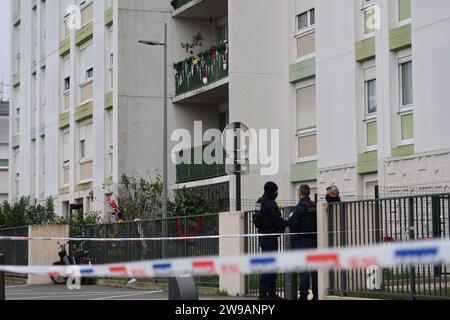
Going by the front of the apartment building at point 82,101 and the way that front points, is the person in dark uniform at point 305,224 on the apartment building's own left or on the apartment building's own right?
on the apartment building's own left

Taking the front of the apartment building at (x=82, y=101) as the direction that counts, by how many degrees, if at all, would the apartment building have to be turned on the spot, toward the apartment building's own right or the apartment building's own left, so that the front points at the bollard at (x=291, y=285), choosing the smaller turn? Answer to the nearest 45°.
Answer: approximately 45° to the apartment building's own left

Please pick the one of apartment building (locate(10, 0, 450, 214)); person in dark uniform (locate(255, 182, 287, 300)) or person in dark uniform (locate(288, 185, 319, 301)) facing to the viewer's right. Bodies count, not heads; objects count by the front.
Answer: person in dark uniform (locate(255, 182, 287, 300))

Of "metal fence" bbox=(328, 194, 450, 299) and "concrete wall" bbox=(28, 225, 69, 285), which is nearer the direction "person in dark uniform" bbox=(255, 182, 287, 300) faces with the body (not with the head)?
the metal fence

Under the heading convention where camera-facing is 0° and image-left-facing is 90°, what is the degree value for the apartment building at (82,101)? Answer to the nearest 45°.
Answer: approximately 45°

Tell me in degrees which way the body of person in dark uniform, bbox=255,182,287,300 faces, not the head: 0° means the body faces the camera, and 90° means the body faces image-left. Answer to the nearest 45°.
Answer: approximately 270°

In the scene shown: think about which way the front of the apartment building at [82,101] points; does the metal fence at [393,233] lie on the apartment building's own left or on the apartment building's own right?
on the apartment building's own left

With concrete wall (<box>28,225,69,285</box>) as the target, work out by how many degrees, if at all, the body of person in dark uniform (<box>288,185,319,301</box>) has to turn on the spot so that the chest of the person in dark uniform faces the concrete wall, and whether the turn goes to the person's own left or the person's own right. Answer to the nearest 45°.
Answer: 0° — they already face it
